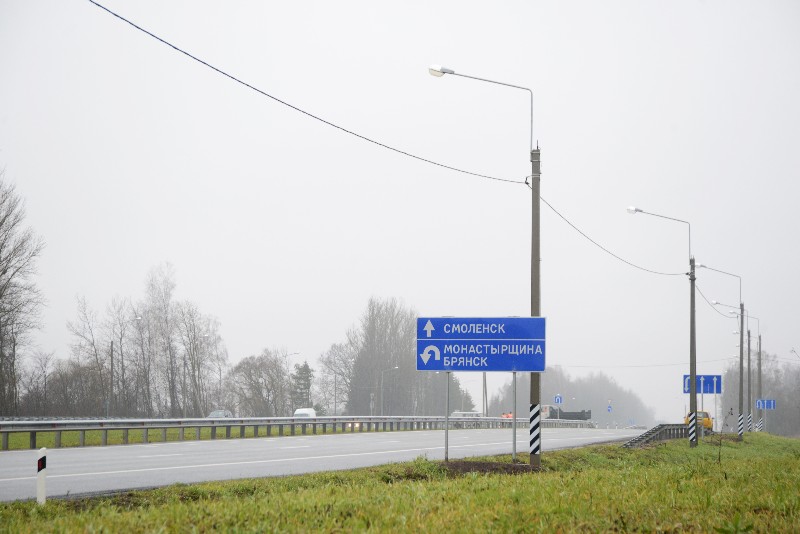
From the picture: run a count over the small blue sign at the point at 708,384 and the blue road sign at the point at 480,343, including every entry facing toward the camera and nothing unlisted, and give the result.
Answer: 2

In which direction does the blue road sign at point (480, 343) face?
toward the camera

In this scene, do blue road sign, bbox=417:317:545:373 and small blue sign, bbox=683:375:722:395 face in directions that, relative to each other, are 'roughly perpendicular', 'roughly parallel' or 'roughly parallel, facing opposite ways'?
roughly parallel

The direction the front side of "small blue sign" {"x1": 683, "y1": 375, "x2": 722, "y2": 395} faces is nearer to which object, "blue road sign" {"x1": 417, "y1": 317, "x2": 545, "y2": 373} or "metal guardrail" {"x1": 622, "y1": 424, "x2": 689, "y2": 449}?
the blue road sign

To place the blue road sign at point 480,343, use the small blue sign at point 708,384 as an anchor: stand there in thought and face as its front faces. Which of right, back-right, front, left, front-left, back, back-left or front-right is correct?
front

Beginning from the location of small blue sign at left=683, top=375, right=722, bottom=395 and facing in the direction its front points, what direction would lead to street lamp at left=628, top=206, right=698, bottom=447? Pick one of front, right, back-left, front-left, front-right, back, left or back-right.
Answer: front

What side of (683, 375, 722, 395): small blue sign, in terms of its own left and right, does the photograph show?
front

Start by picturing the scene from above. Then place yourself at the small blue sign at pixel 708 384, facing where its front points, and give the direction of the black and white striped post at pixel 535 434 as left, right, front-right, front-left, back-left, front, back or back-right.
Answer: front

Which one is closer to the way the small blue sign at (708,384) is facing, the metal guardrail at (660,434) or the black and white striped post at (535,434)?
the black and white striped post

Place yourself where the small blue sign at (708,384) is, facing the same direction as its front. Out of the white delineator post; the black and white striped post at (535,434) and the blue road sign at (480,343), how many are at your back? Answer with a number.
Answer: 0

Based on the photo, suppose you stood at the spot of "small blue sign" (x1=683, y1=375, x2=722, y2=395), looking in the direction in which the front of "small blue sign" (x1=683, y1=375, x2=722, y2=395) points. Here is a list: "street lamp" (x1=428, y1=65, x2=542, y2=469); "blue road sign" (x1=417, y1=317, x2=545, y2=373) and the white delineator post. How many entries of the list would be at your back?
0

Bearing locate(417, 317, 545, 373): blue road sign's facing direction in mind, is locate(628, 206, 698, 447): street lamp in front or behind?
behind

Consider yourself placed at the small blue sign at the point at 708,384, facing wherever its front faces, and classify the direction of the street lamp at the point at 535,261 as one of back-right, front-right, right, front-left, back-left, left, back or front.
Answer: front

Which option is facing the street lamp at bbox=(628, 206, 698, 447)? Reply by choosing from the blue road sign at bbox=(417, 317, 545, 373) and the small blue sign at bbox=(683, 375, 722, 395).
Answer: the small blue sign
